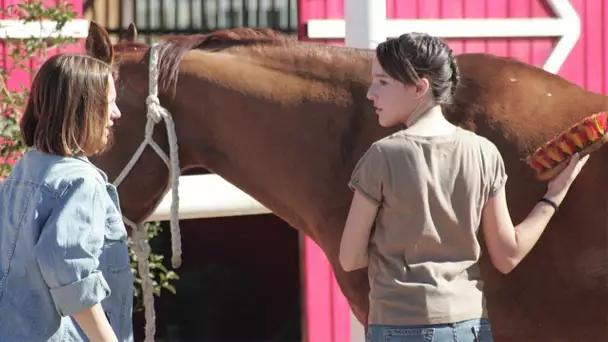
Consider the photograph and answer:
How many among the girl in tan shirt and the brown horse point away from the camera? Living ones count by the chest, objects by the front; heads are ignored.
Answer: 1

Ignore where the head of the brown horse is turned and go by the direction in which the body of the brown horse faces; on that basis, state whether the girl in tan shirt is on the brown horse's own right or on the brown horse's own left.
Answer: on the brown horse's own left

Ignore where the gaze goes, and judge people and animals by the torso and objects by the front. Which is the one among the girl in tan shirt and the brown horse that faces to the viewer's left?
the brown horse

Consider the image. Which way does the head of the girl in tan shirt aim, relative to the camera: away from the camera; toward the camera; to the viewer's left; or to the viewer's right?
to the viewer's left

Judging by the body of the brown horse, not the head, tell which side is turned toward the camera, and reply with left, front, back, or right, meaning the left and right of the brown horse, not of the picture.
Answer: left

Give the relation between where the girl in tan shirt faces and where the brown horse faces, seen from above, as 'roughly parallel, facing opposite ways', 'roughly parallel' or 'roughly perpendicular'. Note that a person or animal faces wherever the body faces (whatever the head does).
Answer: roughly perpendicular

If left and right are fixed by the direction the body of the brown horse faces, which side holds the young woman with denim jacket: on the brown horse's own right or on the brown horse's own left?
on the brown horse's own left

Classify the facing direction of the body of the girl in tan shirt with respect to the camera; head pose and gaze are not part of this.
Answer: away from the camera
